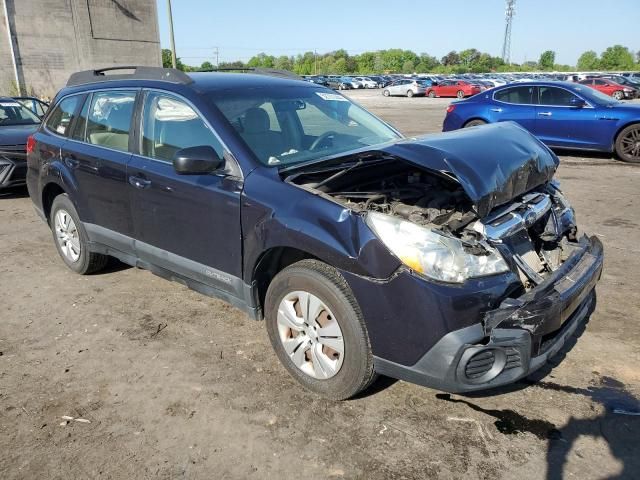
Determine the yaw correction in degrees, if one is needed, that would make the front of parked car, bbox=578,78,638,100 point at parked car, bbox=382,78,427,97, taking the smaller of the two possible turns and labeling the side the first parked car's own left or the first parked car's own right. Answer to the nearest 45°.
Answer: approximately 180°

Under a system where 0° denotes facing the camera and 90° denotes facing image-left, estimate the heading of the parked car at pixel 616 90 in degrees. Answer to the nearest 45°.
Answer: approximately 315°

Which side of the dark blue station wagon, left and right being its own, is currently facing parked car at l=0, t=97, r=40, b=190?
back

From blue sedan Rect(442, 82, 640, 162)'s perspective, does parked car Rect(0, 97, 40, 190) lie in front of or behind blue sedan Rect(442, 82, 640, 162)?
behind

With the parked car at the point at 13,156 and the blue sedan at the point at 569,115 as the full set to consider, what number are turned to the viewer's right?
1

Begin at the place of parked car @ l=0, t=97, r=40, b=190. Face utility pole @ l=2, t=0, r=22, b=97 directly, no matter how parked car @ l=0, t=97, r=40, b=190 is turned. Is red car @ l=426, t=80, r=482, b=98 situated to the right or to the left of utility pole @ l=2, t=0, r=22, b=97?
right

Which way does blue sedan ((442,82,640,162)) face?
to the viewer's right

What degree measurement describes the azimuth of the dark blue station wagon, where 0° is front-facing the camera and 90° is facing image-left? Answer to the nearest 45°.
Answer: approximately 315°

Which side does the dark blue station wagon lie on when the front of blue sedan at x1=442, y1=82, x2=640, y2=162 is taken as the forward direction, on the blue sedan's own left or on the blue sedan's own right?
on the blue sedan's own right

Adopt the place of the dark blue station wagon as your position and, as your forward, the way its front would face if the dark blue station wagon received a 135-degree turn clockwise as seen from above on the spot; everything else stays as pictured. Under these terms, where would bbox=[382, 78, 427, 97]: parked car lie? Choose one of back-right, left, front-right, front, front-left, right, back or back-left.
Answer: right

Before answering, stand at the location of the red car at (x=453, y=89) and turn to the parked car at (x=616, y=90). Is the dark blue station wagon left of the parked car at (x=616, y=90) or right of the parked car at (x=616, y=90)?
right

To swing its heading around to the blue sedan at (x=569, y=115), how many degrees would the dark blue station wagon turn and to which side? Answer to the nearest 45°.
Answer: approximately 90° to its left

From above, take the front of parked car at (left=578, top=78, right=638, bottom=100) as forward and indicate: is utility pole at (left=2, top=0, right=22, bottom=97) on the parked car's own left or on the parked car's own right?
on the parked car's own right

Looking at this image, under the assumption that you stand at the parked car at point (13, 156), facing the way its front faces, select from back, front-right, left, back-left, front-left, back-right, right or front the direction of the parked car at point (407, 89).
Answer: back-left

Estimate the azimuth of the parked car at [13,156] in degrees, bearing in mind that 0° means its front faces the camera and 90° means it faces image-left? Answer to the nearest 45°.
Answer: approximately 0°
